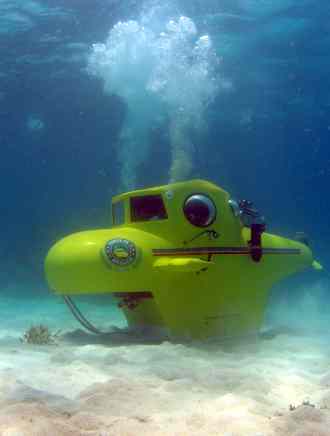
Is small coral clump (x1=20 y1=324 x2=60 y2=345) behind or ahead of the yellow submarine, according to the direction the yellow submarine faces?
ahead

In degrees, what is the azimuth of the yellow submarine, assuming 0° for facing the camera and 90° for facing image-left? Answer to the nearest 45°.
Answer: approximately 90°
